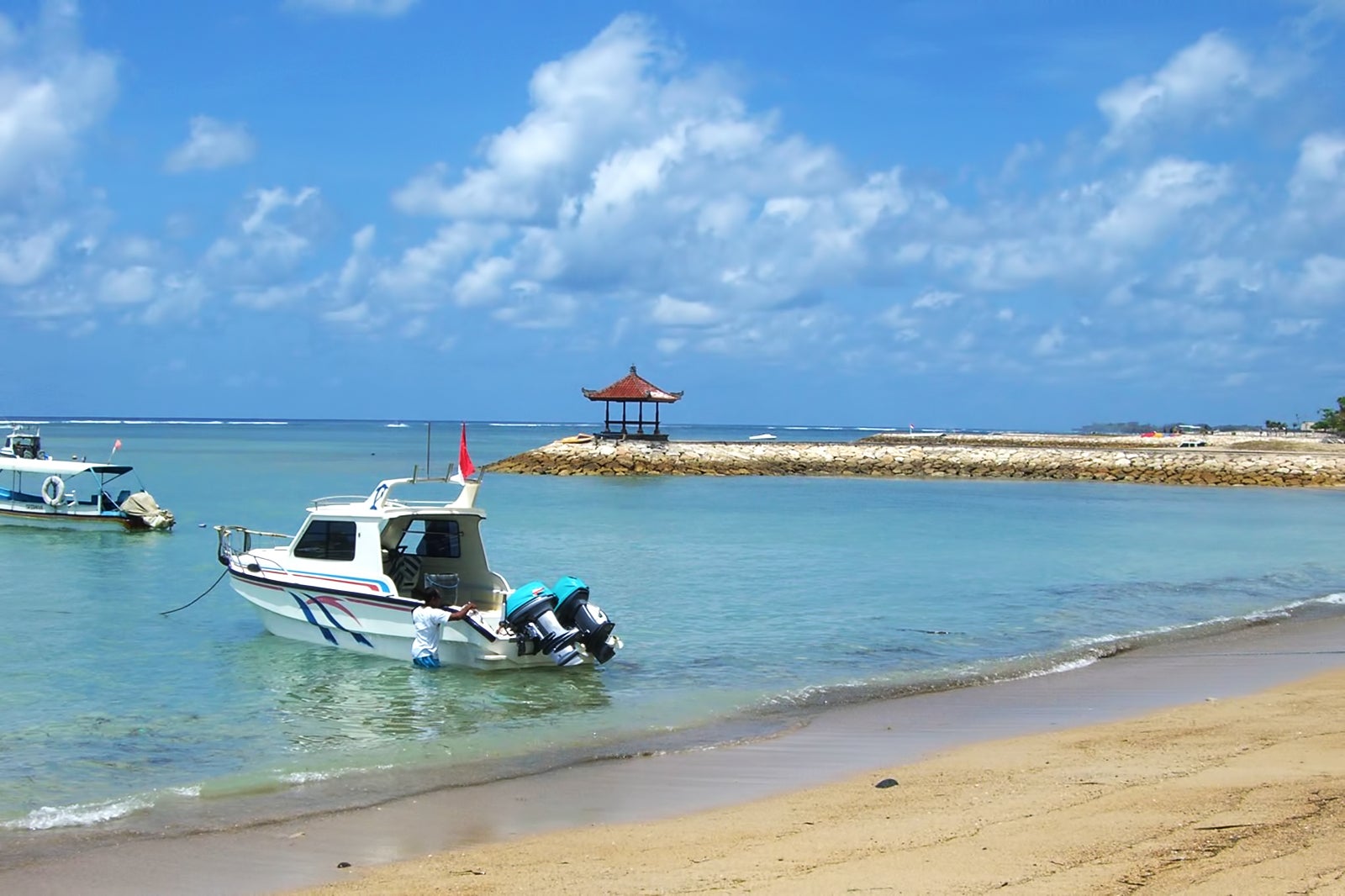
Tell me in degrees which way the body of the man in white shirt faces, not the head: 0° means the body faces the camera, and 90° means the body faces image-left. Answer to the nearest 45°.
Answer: approximately 225°

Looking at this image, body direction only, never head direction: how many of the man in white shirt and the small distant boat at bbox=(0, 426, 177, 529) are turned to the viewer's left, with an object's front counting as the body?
1

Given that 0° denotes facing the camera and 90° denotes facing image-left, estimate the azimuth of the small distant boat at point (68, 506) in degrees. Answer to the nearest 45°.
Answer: approximately 90°

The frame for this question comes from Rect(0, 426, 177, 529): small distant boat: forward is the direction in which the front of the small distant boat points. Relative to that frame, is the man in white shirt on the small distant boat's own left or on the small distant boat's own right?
on the small distant boat's own left

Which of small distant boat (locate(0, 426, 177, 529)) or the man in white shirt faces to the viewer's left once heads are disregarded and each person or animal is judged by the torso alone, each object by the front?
the small distant boat

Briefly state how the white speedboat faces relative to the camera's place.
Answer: facing away from the viewer and to the left of the viewer

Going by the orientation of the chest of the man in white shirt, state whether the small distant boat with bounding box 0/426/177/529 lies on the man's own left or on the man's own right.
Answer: on the man's own left
